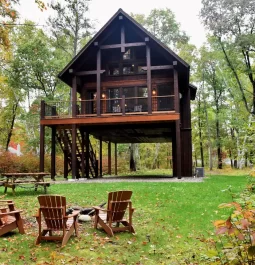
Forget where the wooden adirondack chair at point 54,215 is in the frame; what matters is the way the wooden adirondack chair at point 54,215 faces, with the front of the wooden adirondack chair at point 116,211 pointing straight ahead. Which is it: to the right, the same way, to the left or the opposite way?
to the right

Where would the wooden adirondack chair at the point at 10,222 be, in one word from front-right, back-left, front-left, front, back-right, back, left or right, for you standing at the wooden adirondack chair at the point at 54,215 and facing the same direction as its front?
left

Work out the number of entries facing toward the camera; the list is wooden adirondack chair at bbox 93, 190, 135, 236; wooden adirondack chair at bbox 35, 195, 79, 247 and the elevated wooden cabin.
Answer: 1

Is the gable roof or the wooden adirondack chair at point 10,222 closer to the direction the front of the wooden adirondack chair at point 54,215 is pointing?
the gable roof

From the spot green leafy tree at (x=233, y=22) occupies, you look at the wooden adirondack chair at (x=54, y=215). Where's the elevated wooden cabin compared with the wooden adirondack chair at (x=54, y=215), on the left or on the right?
right

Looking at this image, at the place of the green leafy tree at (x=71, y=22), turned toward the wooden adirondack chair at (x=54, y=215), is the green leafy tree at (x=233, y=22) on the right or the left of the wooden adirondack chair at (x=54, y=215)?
left

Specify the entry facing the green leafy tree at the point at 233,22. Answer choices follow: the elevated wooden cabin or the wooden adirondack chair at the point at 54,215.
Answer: the wooden adirondack chair

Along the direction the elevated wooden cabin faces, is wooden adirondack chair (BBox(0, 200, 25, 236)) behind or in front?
in front

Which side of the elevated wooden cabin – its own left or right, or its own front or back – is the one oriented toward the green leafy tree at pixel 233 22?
left

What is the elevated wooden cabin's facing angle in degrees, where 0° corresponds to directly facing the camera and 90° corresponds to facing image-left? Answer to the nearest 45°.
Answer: approximately 0°

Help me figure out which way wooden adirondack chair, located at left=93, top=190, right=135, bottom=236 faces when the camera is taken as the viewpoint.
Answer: facing away from the viewer and to the left of the viewer

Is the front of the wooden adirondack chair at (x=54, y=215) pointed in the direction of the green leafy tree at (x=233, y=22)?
yes
